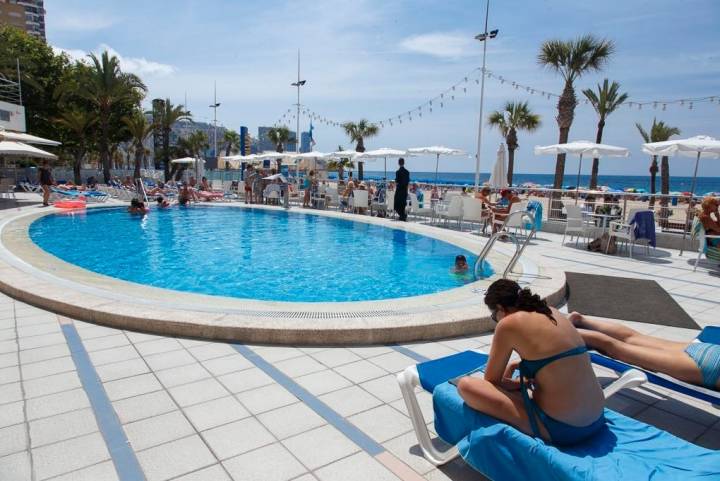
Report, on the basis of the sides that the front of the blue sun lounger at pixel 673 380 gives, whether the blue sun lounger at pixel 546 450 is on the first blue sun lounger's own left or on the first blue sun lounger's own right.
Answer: on the first blue sun lounger's own left

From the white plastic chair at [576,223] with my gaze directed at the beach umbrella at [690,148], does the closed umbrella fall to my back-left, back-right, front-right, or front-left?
back-left

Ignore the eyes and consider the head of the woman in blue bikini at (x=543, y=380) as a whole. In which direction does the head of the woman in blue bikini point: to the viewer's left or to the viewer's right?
to the viewer's left

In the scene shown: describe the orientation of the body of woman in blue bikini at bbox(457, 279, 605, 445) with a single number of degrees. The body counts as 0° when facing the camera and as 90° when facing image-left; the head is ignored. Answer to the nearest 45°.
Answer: approximately 135°

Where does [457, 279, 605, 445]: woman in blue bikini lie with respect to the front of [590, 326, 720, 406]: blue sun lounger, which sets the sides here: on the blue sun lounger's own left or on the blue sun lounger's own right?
on the blue sun lounger's own left

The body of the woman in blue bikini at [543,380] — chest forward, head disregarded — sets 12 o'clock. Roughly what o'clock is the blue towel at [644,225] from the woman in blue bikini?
The blue towel is roughly at 2 o'clock from the woman in blue bikini.

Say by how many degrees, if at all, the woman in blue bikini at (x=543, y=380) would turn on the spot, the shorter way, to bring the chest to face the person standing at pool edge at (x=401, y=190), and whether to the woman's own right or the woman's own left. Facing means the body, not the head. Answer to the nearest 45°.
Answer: approximately 45° to the woman's own right

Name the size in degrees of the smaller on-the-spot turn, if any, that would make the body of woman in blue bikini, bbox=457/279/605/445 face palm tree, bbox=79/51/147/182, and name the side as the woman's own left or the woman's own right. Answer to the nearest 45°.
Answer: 0° — they already face it

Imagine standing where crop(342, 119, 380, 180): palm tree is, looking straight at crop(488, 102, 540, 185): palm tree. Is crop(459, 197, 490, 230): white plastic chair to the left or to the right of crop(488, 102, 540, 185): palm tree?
right

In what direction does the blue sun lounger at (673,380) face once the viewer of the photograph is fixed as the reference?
facing away from the viewer and to the left of the viewer

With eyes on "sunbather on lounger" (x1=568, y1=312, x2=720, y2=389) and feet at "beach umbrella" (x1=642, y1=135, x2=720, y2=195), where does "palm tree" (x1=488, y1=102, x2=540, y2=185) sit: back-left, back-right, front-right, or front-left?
back-right
